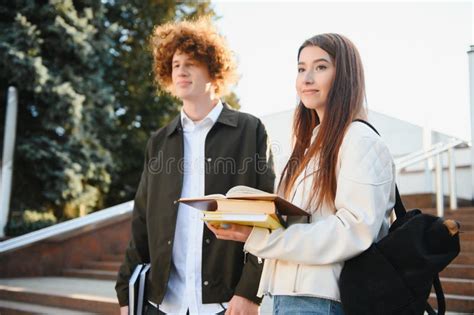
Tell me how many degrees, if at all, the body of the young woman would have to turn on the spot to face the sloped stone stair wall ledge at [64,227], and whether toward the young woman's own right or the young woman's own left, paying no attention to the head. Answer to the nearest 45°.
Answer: approximately 90° to the young woman's own right

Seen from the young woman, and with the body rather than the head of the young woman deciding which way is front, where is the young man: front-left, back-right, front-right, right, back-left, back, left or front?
right

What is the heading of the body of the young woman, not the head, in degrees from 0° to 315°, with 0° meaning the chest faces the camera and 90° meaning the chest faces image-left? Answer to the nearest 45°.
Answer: approximately 45°

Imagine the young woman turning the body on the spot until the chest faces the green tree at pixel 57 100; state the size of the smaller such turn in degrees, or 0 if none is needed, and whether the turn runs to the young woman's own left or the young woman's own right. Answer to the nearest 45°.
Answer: approximately 90° to the young woman's own right
